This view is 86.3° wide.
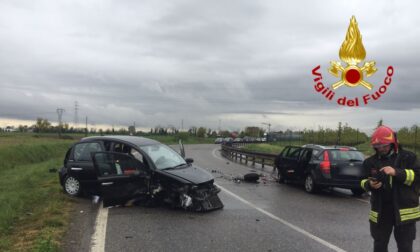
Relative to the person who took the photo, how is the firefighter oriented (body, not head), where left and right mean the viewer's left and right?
facing the viewer and to the left of the viewer

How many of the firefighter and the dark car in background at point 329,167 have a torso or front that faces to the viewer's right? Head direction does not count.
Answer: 0

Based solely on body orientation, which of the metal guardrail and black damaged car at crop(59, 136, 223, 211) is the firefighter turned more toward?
the black damaged car

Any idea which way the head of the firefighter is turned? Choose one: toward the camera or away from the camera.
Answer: toward the camera

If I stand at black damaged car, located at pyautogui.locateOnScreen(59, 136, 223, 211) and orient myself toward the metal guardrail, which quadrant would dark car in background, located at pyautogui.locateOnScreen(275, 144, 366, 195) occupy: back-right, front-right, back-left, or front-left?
front-right

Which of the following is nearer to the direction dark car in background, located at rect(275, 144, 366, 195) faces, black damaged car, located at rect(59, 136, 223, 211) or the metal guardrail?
the metal guardrail

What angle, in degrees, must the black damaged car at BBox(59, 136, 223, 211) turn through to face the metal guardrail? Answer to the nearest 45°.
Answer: approximately 90° to its left

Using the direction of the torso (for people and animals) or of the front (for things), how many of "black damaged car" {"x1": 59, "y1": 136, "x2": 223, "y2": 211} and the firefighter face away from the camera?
0

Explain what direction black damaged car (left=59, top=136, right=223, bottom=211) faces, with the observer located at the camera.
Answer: facing the viewer and to the right of the viewer

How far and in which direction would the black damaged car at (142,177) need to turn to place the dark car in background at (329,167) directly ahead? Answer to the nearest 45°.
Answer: approximately 45° to its left

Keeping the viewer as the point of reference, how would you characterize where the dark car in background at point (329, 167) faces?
facing away from the viewer and to the left of the viewer

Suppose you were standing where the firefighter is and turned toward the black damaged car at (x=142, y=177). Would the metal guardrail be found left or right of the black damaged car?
right

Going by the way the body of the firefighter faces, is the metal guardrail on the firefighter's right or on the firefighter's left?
on the firefighter's right

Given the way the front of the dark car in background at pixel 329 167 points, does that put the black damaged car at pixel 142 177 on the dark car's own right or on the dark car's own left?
on the dark car's own left
